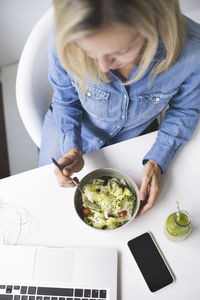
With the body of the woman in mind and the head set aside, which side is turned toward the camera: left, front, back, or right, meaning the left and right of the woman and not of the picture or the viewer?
front

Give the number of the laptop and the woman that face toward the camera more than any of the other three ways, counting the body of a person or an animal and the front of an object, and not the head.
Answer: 1

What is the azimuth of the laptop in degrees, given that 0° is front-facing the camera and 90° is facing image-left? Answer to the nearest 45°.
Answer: approximately 180°

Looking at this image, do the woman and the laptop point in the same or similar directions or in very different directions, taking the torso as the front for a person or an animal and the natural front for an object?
very different directions

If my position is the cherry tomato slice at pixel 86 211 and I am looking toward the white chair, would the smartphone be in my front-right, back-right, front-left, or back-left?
back-right
